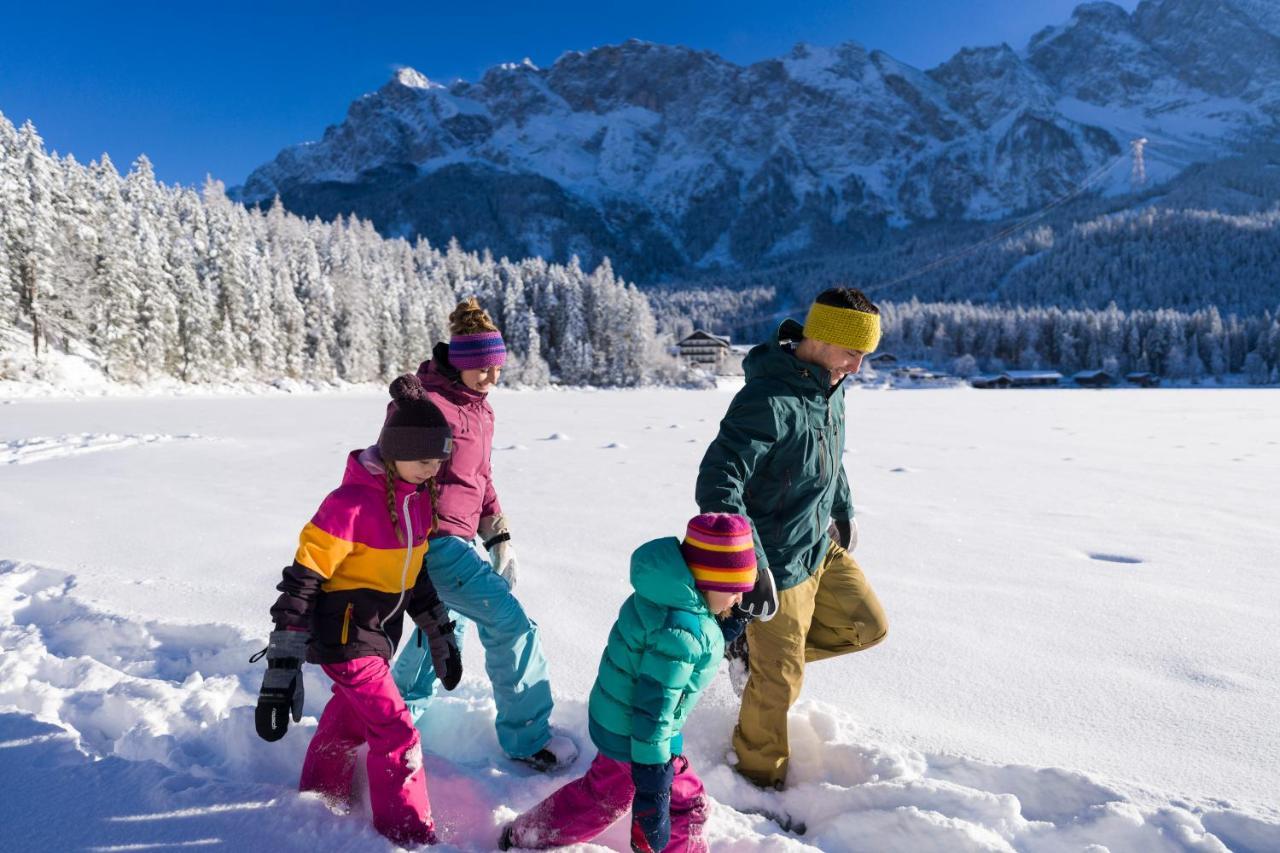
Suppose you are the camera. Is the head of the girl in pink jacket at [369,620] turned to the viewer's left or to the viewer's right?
to the viewer's right

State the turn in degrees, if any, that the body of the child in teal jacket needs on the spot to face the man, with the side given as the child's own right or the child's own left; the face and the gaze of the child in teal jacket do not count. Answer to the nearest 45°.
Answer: approximately 45° to the child's own left

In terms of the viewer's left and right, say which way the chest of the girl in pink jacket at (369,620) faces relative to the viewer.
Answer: facing the viewer and to the right of the viewer

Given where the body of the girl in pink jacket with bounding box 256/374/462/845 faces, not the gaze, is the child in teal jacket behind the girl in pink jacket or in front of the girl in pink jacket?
in front

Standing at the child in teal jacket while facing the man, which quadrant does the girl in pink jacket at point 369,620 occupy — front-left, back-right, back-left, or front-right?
back-left

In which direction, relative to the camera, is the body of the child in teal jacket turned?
to the viewer's right

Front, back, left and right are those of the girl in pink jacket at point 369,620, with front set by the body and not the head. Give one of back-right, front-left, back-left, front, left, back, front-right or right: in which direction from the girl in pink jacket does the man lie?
front-left

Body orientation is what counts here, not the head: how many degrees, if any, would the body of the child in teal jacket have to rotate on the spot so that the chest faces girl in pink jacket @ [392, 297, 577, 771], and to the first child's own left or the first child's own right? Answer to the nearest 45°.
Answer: approximately 135° to the first child's own left

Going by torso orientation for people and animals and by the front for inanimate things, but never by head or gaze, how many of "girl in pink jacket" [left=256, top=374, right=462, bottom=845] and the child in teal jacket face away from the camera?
0

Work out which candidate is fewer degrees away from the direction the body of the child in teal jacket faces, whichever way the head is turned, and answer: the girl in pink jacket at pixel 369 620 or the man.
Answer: the man

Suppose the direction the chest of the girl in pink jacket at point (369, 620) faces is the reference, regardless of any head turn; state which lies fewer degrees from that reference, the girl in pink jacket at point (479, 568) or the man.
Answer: the man

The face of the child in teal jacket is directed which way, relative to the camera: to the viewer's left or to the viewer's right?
to the viewer's right

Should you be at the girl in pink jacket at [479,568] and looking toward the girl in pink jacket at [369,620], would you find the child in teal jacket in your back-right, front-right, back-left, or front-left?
front-left
